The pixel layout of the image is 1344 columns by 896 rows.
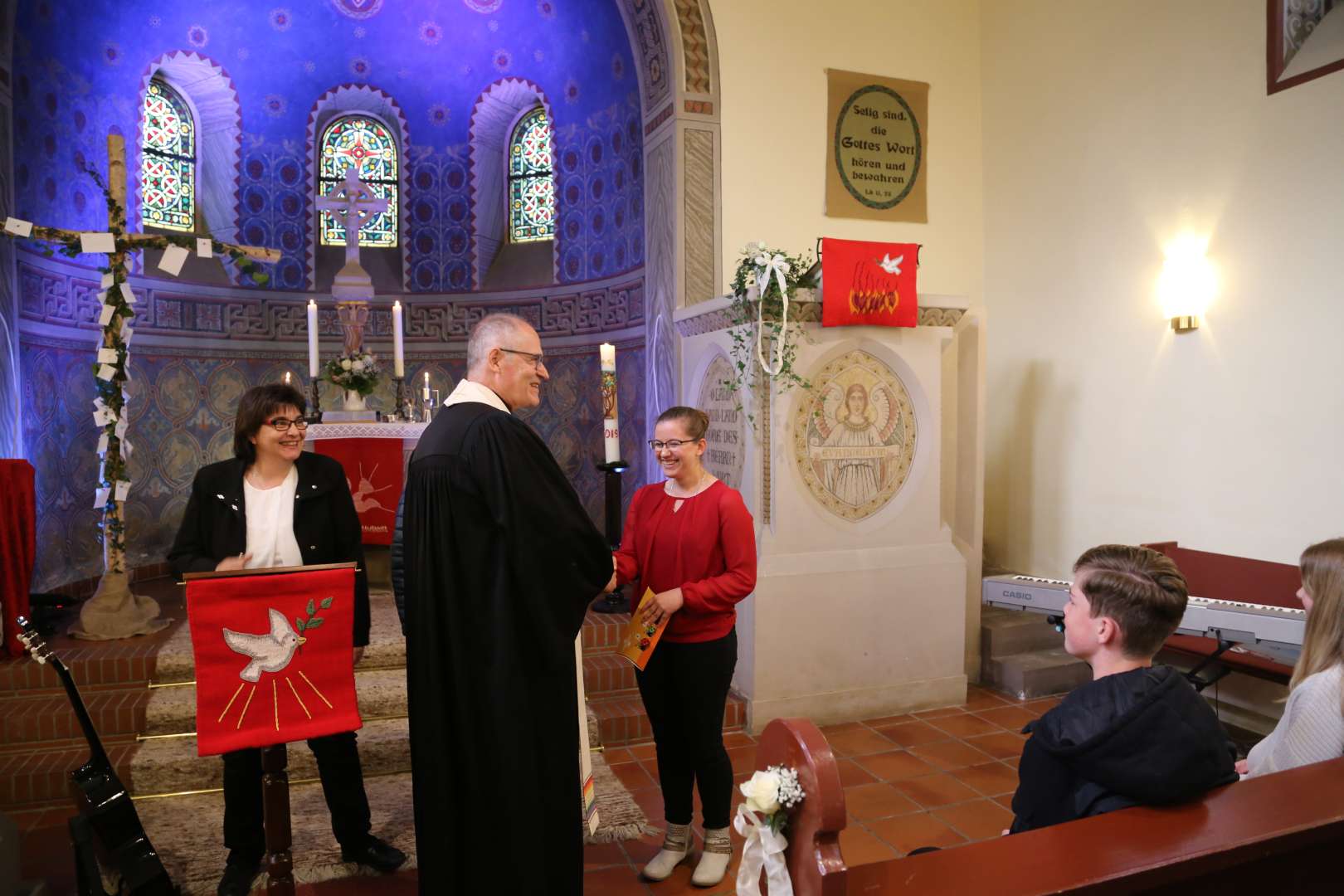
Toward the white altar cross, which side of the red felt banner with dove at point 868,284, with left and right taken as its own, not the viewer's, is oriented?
right

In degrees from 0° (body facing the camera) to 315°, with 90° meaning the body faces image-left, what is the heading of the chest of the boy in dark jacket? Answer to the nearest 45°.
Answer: approximately 135°

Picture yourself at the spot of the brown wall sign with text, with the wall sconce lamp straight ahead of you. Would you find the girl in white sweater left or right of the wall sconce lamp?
right

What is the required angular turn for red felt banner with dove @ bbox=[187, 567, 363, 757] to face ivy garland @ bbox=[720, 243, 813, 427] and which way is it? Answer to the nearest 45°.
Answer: approximately 135° to its left

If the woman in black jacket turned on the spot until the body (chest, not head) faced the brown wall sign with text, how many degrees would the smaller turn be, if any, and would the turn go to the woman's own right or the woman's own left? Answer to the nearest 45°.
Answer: approximately 135° to the woman's own left

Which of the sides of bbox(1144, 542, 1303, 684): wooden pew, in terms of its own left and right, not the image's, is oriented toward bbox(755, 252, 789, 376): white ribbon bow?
front

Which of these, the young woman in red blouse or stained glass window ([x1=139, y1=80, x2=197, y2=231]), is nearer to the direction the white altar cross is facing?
the young woman in red blouse

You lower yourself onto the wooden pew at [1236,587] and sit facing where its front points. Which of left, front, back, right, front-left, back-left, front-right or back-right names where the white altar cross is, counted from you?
front-right

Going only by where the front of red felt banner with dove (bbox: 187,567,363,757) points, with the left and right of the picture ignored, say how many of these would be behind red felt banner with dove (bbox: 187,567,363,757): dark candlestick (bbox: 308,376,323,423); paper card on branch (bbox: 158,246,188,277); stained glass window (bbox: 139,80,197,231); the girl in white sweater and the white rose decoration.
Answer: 3

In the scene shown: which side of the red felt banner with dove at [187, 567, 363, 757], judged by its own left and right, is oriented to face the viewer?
front

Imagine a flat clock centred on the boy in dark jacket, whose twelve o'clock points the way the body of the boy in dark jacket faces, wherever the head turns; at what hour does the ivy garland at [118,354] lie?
The ivy garland is roughly at 11 o'clock from the boy in dark jacket.

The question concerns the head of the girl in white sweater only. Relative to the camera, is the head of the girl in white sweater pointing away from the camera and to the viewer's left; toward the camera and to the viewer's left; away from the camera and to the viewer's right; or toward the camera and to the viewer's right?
away from the camera and to the viewer's left

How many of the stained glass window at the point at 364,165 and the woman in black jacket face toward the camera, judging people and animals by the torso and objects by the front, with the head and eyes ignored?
2

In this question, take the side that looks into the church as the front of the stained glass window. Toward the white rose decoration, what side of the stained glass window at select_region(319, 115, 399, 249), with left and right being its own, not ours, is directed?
front

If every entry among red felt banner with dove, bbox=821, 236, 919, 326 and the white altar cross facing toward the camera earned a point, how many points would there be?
2

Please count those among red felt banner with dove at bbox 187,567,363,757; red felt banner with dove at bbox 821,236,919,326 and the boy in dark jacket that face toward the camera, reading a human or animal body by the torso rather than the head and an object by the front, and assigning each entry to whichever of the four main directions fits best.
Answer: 2

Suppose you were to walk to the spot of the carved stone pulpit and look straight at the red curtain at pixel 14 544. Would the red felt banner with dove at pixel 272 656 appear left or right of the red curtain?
left
